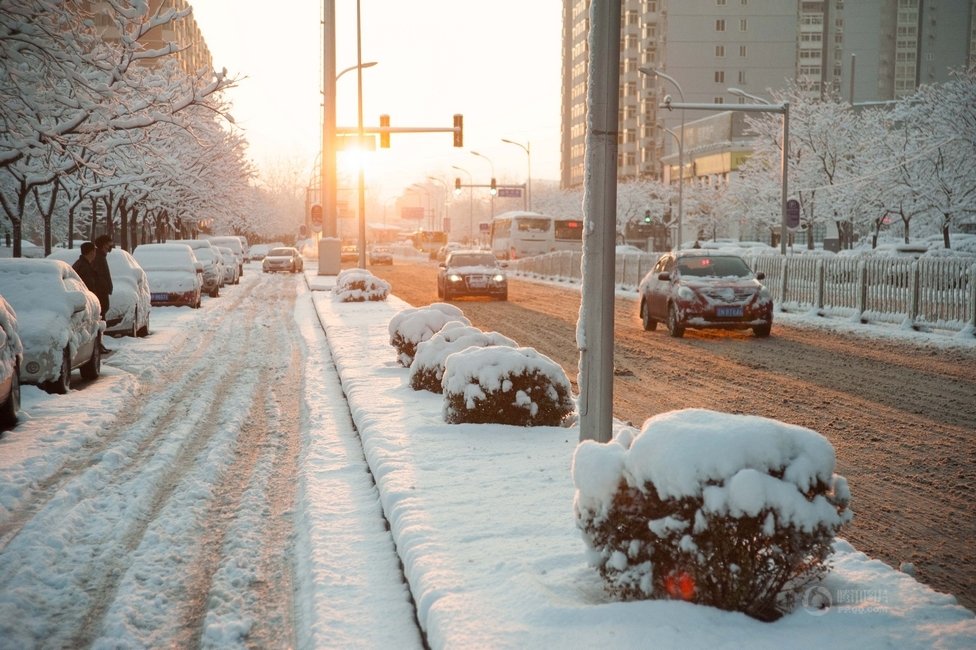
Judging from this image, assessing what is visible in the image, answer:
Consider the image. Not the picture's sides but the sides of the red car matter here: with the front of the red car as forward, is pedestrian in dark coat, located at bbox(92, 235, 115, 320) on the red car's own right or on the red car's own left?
on the red car's own right

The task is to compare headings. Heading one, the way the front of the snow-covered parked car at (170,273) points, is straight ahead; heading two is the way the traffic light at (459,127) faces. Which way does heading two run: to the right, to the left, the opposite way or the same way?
the opposite way

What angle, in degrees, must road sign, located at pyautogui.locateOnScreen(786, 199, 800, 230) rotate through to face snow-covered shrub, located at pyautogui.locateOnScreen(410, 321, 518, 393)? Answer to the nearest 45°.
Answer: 0° — it already faces it

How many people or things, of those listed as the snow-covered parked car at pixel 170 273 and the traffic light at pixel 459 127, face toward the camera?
1

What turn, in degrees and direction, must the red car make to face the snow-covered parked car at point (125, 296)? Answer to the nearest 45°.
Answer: approximately 135° to its right
